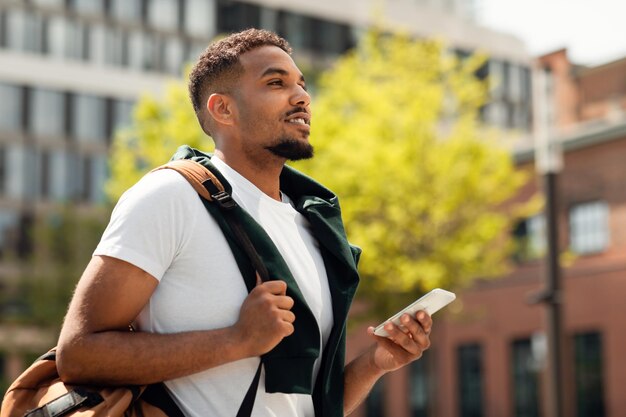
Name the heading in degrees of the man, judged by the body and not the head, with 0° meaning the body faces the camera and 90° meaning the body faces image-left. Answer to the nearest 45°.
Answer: approximately 315°

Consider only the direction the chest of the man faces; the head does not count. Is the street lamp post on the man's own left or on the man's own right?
on the man's own left

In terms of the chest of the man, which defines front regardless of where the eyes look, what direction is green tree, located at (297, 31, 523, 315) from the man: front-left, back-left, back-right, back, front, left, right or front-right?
back-left

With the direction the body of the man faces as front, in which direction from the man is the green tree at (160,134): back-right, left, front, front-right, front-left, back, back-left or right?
back-left
